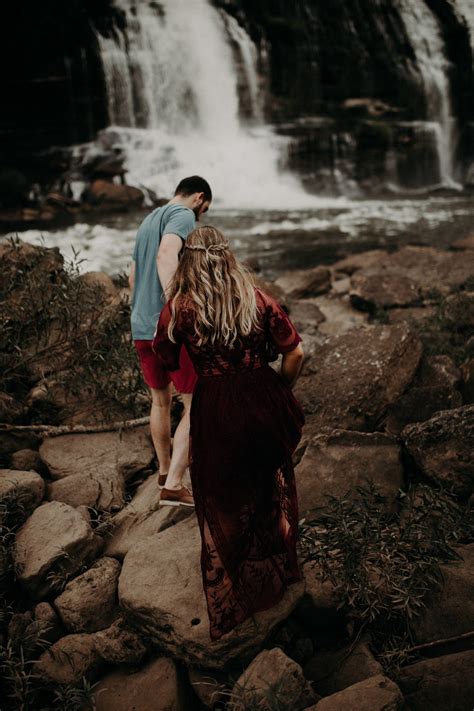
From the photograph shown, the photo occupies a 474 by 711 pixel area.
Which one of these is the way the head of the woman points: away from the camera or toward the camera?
away from the camera

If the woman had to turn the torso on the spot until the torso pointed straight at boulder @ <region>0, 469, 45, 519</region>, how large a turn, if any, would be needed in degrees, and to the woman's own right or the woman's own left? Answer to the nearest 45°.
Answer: approximately 45° to the woman's own left

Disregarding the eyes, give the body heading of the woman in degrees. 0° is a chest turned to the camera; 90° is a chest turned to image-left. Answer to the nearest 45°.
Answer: approximately 180°

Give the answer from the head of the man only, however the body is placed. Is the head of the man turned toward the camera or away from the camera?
away from the camera

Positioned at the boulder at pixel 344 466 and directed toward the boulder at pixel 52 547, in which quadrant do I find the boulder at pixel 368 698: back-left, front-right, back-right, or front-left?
front-left

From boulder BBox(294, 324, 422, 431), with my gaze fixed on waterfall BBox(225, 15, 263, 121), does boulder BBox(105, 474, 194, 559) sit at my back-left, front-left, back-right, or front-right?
back-left

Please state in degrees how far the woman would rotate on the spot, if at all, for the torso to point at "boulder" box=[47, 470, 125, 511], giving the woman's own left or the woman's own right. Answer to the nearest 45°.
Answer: approximately 45° to the woman's own left
